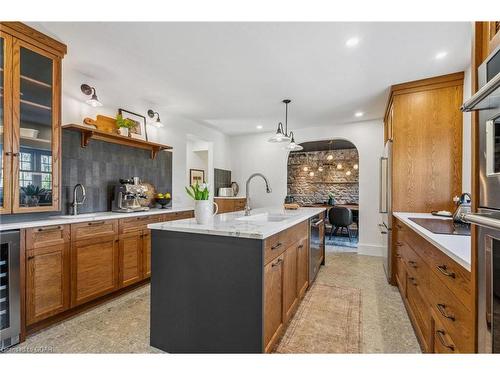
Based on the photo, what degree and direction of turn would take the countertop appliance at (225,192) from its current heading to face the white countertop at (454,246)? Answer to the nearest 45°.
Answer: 0° — it already faces it

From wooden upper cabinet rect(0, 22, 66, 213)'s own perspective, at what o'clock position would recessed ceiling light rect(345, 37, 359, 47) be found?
The recessed ceiling light is roughly at 12 o'clock from the wooden upper cabinet.

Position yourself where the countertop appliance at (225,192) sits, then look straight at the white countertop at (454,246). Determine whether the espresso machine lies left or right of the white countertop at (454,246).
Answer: right

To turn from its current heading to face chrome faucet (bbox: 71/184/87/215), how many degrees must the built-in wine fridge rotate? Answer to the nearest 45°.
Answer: approximately 90° to its left

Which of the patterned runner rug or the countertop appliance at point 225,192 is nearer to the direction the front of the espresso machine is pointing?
the patterned runner rug

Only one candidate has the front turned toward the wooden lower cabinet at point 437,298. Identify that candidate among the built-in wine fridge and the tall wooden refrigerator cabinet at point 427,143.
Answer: the built-in wine fridge

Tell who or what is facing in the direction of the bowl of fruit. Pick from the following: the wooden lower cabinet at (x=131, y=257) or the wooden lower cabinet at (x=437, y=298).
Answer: the wooden lower cabinet at (x=437, y=298)

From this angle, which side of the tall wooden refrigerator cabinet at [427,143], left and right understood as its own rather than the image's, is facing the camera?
left

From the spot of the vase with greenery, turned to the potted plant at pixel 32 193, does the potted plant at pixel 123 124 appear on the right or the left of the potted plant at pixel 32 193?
right

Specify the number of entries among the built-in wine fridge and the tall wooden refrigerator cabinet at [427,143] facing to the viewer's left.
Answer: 1
